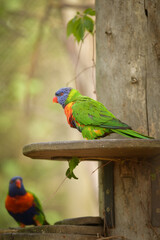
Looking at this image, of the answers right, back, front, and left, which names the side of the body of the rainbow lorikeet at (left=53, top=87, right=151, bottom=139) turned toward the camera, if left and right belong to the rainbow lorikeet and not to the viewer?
left
